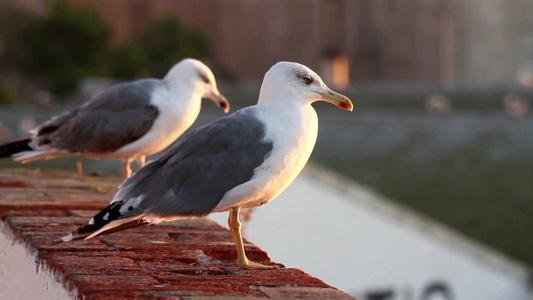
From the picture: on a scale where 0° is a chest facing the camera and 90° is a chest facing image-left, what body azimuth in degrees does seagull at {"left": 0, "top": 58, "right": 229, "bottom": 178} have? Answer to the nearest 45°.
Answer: approximately 270°

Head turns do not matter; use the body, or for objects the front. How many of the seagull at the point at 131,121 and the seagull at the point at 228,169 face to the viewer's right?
2

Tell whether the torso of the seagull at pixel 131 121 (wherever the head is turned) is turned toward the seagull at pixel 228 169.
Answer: no

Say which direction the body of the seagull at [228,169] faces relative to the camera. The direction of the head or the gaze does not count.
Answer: to the viewer's right

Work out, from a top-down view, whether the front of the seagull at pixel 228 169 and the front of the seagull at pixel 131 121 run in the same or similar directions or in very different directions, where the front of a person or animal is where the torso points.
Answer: same or similar directions

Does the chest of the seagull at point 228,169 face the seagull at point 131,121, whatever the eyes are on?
no
